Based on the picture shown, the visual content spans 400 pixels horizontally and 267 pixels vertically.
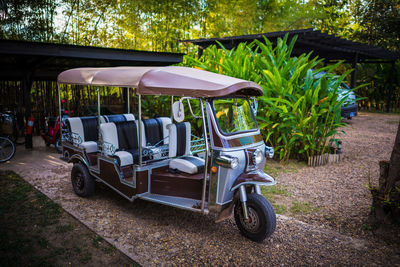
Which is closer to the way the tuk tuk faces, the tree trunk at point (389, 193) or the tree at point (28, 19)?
the tree trunk

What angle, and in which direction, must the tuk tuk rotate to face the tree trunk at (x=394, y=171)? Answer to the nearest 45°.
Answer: approximately 45° to its left

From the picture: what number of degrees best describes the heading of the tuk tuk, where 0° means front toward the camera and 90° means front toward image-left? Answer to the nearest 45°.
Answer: approximately 315°

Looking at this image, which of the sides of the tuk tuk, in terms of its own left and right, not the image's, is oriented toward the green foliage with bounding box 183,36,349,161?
left

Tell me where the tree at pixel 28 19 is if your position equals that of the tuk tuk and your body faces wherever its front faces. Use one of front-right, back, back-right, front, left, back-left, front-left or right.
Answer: back

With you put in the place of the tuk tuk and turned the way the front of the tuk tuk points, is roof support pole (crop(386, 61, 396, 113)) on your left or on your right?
on your left

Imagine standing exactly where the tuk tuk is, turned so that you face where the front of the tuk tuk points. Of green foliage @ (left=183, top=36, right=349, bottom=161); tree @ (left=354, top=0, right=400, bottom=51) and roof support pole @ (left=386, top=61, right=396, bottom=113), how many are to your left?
3

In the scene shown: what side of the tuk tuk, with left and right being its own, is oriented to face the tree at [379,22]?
left

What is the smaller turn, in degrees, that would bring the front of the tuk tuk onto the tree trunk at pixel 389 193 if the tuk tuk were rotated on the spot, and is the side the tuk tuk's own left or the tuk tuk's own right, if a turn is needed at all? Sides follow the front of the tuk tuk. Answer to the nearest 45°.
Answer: approximately 45° to the tuk tuk's own left
